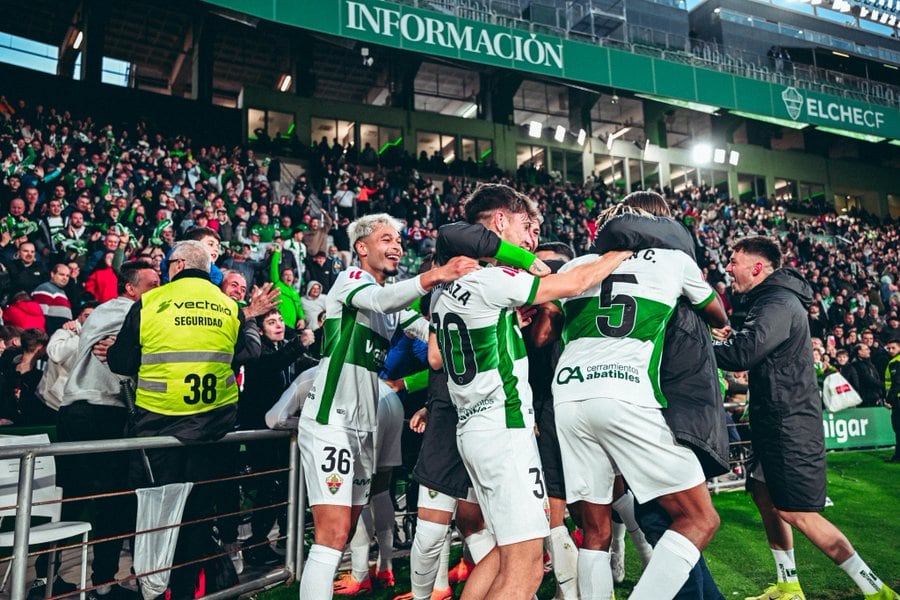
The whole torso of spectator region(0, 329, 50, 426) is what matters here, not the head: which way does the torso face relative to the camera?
toward the camera

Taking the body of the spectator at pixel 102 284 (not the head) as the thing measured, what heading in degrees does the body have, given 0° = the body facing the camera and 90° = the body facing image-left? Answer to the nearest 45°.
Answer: approximately 315°

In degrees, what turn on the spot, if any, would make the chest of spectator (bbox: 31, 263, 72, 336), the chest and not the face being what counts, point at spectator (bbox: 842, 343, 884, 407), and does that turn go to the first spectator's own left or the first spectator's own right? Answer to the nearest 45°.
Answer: approximately 45° to the first spectator's own left

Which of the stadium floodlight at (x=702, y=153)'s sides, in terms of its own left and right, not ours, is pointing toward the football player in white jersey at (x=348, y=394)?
front

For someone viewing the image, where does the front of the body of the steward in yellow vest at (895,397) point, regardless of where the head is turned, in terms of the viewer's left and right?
facing to the left of the viewer

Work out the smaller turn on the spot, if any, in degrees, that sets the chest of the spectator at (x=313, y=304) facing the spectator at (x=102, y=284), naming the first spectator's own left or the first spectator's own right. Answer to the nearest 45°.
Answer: approximately 135° to the first spectator's own right

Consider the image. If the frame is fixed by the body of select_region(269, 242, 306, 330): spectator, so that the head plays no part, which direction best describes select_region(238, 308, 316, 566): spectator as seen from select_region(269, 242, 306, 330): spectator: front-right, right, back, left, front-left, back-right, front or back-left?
front-right

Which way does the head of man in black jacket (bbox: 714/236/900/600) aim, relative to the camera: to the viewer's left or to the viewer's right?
to the viewer's left

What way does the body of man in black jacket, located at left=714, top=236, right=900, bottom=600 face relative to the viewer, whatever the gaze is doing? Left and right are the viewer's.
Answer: facing to the left of the viewer
